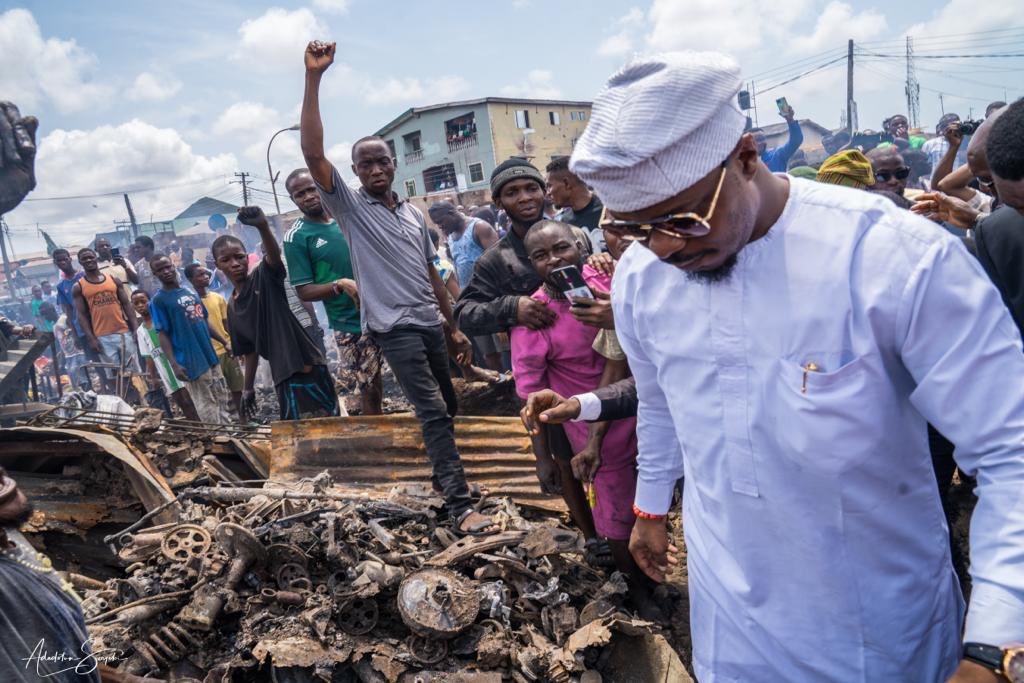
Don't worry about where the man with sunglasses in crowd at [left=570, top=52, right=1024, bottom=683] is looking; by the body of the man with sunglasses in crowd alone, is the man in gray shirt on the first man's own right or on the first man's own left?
on the first man's own right

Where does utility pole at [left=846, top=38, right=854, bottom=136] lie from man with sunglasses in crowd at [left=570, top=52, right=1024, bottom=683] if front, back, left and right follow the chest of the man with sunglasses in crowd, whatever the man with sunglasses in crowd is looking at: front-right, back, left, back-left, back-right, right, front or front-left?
back-right

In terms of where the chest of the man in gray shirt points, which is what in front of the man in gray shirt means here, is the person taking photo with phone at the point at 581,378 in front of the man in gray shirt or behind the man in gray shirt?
in front

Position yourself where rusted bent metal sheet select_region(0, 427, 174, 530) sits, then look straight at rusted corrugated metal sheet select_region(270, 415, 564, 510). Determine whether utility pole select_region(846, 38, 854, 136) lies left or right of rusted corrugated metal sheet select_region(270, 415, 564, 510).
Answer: left

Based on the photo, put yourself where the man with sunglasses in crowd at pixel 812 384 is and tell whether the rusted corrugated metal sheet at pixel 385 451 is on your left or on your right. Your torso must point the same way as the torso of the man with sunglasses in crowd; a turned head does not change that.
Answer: on your right

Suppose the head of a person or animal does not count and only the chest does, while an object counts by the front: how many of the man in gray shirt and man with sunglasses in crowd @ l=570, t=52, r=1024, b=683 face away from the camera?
0

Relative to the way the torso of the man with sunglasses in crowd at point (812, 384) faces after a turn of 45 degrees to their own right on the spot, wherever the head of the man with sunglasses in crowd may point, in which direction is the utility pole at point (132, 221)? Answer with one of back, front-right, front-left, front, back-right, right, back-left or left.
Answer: front-right

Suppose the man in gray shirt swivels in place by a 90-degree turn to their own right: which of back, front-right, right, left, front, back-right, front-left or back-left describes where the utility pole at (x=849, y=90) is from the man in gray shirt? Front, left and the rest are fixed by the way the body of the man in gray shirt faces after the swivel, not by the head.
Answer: back

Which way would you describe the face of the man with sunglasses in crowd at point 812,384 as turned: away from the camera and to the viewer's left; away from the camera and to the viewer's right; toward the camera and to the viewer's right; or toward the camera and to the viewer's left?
toward the camera and to the viewer's left
